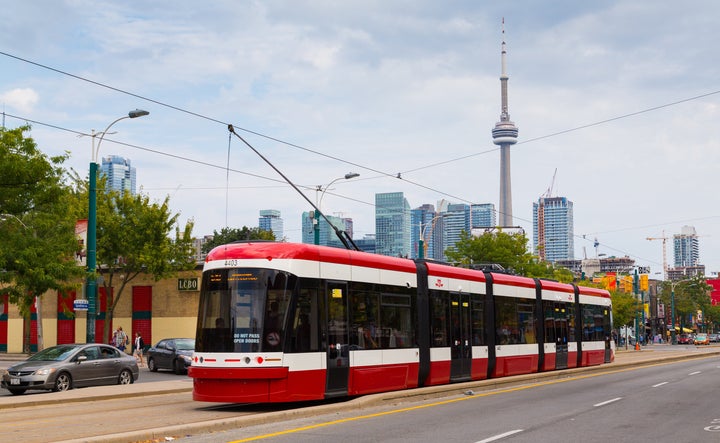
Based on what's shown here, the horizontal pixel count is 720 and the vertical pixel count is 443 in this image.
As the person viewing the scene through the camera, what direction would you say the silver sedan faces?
facing the viewer and to the left of the viewer

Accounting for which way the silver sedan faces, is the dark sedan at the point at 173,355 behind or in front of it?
behind

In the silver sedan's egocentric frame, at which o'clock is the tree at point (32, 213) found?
The tree is roughly at 4 o'clock from the silver sedan.

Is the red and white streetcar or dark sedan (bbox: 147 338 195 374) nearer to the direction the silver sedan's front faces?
the red and white streetcar

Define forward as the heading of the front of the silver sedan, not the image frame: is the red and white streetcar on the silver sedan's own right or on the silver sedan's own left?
on the silver sedan's own left
